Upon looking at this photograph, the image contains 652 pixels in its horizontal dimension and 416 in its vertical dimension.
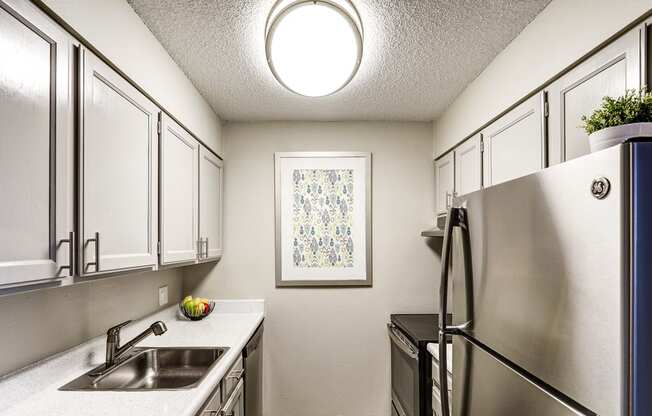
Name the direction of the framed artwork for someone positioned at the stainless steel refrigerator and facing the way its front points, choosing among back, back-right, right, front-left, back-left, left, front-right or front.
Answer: right

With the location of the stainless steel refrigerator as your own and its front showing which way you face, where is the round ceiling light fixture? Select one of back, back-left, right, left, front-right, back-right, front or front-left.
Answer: right

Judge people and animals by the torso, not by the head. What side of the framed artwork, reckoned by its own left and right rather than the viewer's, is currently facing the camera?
front

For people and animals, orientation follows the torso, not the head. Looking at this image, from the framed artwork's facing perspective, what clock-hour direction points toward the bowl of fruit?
The bowl of fruit is roughly at 2 o'clock from the framed artwork.

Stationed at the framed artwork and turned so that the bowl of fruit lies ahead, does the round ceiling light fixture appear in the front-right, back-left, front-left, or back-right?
front-left

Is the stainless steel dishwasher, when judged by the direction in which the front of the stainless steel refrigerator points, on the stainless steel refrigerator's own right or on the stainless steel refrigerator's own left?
on the stainless steel refrigerator's own right

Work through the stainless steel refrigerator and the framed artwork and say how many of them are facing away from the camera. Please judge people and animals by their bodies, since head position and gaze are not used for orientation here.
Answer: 0

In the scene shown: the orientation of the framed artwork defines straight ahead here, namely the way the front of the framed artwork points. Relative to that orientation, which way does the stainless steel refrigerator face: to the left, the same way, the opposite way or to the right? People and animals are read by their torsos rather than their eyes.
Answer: to the right

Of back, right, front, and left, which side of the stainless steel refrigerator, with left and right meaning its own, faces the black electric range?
right

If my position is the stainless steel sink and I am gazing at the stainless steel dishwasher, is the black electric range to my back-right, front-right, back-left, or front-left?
front-right
